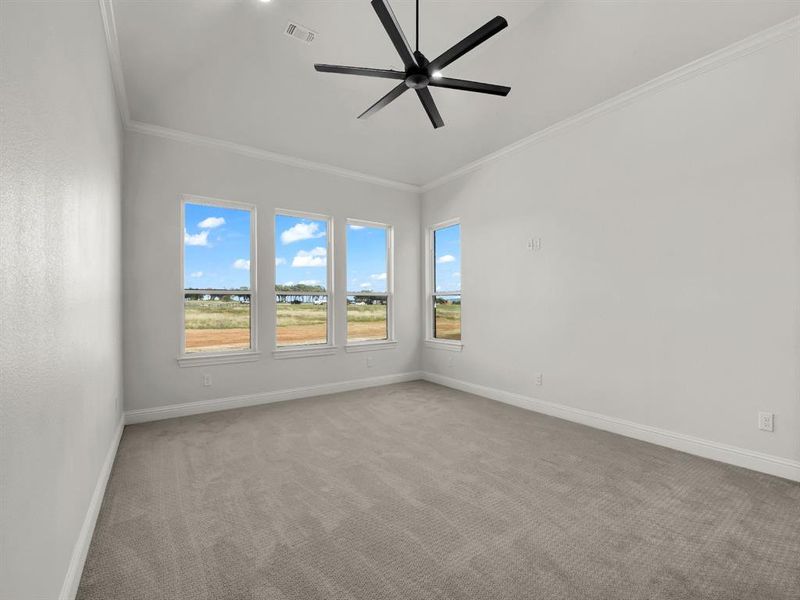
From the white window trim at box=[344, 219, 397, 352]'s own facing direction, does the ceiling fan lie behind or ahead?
ahead

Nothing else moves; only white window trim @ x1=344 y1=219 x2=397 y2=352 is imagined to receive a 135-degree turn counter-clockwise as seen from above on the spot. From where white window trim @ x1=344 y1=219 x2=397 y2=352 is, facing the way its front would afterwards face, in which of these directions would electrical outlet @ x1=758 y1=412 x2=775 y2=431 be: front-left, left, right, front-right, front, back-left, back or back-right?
back-right

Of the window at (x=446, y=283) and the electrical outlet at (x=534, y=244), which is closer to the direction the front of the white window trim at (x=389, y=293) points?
the electrical outlet

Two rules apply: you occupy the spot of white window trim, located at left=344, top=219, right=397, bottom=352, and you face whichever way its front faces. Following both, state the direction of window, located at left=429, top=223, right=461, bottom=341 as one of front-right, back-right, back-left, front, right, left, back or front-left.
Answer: front-left

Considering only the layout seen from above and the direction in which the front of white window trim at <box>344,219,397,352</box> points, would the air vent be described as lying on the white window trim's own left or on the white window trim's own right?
on the white window trim's own right

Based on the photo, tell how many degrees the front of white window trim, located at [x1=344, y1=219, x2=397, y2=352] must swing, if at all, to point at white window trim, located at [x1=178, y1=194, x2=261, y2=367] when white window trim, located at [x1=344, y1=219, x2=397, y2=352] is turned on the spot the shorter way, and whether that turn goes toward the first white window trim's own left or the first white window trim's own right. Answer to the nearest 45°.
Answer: approximately 90° to the first white window trim's own right

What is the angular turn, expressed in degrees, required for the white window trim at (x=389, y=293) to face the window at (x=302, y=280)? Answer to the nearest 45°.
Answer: approximately 90° to its right

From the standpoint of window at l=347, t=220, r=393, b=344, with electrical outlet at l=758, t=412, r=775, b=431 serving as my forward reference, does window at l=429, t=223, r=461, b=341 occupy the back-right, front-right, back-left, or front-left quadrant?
front-left

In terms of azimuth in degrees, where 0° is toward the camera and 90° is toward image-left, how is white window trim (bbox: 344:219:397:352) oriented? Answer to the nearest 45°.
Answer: approximately 315°
